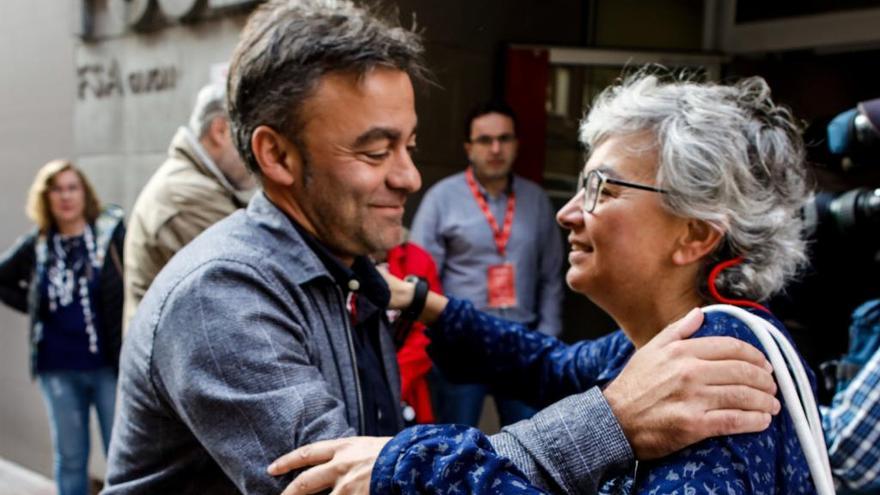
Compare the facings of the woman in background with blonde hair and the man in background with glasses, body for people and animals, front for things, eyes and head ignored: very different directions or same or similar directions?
same or similar directions

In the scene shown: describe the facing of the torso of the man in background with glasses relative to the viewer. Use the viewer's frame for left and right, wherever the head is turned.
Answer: facing the viewer

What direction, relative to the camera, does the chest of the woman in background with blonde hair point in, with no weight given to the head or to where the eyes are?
toward the camera

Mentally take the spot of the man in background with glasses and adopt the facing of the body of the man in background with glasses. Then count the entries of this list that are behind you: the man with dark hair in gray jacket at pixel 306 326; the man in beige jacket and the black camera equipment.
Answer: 0

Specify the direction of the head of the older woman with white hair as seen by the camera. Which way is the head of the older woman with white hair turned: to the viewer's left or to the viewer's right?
to the viewer's left

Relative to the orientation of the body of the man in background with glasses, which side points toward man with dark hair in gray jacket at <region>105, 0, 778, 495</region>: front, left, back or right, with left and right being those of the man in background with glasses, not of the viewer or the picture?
front

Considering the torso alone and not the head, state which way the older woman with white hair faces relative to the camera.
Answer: to the viewer's left

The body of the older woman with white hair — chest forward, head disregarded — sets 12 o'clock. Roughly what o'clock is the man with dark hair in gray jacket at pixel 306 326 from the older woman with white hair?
The man with dark hair in gray jacket is roughly at 11 o'clock from the older woman with white hair.

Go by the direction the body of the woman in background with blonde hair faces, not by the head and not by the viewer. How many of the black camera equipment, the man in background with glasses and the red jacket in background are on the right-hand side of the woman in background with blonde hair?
0

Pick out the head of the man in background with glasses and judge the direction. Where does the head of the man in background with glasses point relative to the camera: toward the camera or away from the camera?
toward the camera

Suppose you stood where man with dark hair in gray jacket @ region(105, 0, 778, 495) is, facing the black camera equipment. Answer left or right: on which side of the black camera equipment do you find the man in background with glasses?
left

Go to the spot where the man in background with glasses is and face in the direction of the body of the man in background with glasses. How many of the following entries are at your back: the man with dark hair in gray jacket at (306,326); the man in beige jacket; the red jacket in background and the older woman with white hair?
0

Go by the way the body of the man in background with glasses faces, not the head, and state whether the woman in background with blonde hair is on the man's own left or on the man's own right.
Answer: on the man's own right

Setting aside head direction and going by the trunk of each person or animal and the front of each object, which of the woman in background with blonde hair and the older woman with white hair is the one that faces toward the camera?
the woman in background with blonde hair

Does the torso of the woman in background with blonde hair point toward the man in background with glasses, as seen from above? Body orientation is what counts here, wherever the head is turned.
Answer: no

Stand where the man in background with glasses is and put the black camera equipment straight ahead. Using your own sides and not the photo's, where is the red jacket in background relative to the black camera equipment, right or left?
right

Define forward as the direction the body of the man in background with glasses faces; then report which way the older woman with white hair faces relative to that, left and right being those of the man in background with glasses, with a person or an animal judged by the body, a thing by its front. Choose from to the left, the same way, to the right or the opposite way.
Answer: to the right

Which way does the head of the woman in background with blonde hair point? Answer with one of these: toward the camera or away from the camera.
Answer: toward the camera

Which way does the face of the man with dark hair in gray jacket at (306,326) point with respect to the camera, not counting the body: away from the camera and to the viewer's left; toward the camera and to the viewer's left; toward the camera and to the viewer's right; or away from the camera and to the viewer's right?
toward the camera and to the viewer's right

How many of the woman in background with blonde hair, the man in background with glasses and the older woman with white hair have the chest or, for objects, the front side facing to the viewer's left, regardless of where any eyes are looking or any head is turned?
1
